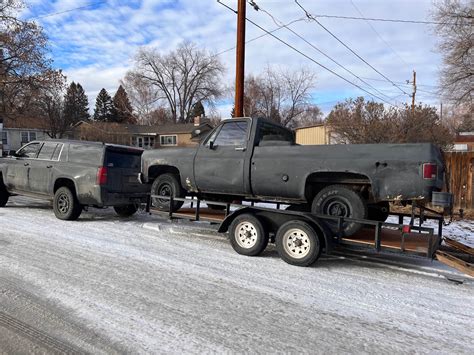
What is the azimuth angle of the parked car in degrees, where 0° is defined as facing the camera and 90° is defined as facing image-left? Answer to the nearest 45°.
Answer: approximately 135°

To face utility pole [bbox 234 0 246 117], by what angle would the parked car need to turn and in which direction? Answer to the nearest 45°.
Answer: approximately 135° to its right

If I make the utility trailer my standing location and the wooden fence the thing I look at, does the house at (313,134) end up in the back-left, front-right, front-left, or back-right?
front-left

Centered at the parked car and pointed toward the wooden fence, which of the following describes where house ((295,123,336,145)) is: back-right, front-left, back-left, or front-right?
front-left

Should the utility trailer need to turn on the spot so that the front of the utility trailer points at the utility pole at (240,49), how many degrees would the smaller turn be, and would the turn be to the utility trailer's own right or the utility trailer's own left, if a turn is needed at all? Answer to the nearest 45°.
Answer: approximately 45° to the utility trailer's own right

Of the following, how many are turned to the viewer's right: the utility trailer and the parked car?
0

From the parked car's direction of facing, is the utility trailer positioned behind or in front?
behind

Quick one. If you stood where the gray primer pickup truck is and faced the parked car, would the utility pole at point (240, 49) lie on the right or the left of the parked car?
right

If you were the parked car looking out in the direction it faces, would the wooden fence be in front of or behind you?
behind

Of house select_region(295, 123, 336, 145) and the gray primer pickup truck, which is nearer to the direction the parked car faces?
the house

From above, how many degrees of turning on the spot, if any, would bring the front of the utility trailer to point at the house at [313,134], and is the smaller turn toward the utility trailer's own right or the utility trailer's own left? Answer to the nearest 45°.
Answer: approximately 45° to the utility trailer's own right

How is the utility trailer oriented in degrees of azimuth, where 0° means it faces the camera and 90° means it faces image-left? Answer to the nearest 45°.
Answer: approximately 135°

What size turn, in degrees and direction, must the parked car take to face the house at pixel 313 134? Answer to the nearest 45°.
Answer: approximately 90° to its right
